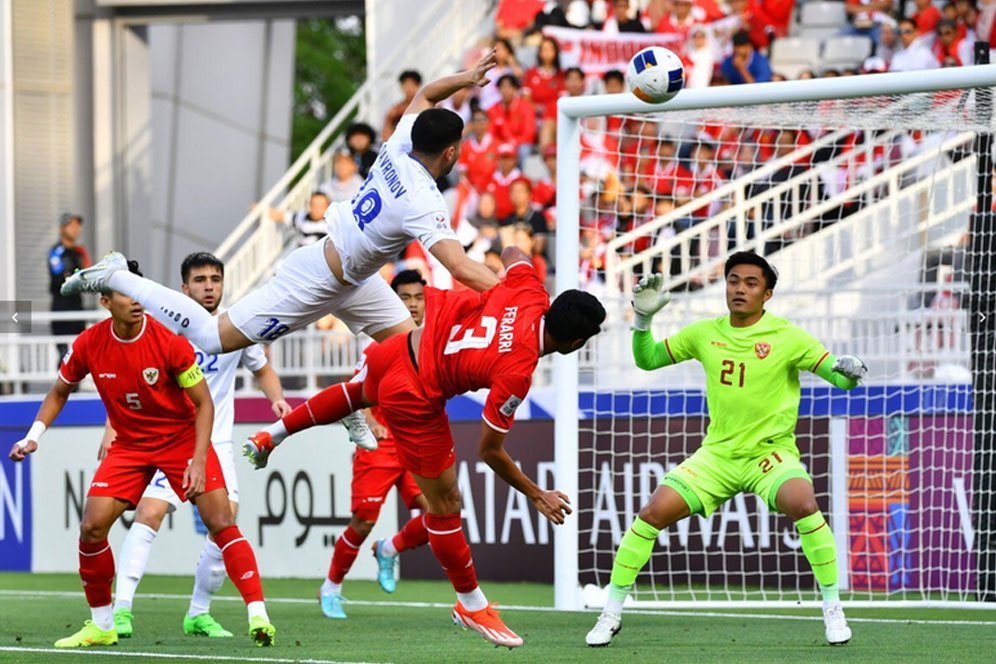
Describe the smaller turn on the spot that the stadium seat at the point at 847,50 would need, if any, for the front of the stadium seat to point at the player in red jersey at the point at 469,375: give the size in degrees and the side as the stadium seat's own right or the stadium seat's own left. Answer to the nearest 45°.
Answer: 0° — it already faces them

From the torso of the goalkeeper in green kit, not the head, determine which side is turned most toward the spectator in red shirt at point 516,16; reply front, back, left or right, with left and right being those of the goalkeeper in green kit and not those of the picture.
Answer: back

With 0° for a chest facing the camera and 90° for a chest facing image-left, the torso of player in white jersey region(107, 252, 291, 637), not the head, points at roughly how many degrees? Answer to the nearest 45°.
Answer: approximately 0°

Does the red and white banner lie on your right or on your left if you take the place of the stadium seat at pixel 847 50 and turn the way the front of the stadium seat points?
on your right

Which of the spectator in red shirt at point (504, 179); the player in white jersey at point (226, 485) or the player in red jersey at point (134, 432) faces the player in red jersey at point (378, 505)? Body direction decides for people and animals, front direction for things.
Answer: the spectator in red shirt
